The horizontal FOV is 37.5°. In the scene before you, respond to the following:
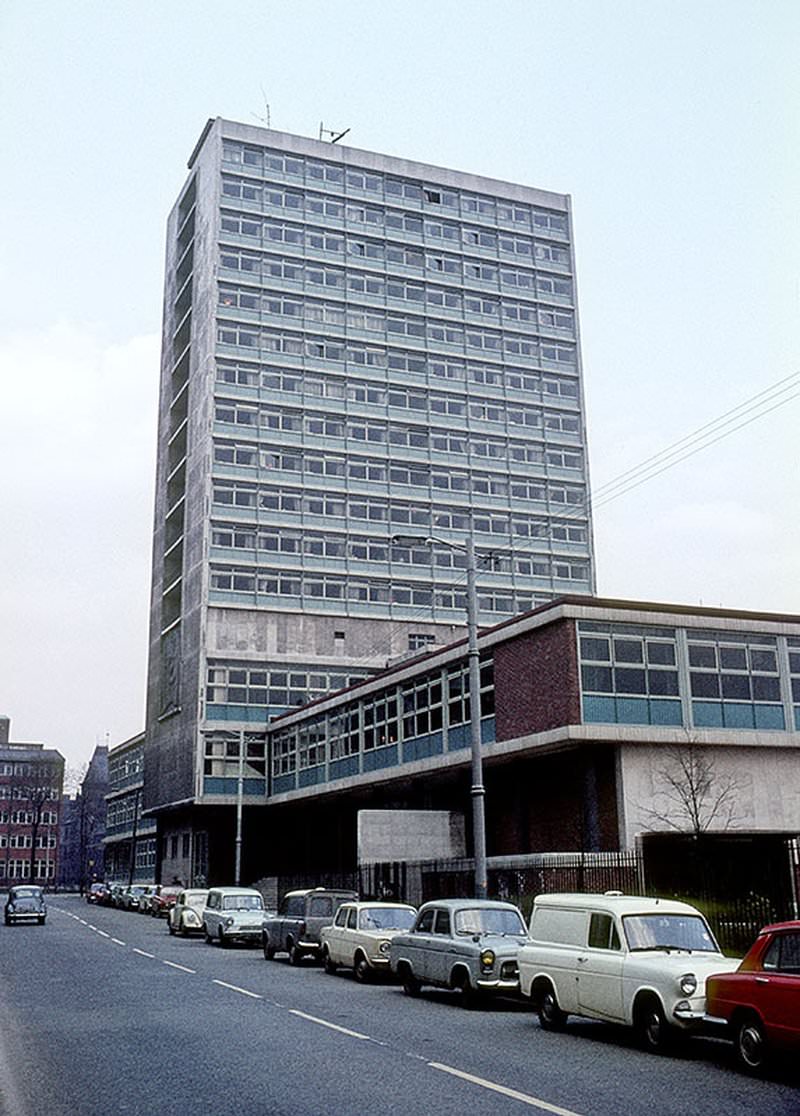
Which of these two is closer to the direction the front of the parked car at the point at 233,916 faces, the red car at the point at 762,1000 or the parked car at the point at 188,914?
the red car

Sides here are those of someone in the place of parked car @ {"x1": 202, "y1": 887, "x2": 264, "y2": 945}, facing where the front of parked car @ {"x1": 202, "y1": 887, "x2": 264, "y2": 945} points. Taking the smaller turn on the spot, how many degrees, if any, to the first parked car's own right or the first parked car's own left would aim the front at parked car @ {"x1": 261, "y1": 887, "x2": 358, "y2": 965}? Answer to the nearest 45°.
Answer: approximately 45° to the first parked car's own right

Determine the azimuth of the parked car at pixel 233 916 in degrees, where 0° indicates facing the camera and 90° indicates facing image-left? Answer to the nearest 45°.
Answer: approximately 315°

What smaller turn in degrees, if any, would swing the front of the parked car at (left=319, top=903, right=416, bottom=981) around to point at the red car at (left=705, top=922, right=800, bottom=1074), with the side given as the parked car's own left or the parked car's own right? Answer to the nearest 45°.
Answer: approximately 45° to the parked car's own right

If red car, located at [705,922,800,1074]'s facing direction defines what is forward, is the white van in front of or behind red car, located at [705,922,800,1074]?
behind

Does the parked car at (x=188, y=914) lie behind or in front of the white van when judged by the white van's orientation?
behind

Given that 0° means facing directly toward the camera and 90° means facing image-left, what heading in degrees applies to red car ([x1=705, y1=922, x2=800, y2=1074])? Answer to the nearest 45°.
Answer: approximately 315°

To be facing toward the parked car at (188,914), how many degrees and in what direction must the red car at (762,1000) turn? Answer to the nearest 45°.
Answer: approximately 180°

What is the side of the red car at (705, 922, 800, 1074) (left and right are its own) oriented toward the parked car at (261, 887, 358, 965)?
back

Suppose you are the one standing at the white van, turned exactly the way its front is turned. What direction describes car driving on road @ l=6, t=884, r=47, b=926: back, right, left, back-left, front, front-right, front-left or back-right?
back
